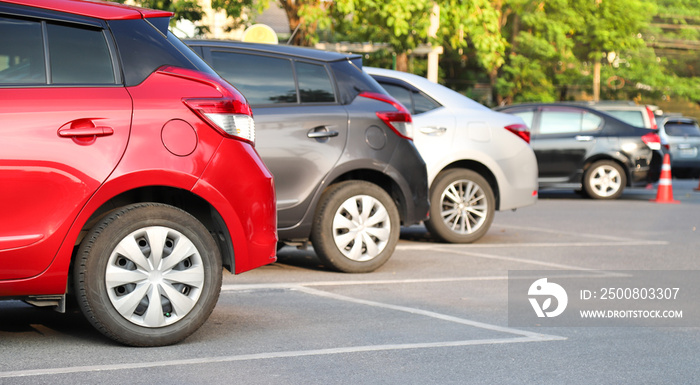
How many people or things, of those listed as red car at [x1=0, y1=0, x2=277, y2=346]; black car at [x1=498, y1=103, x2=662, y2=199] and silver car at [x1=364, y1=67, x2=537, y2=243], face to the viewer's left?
3

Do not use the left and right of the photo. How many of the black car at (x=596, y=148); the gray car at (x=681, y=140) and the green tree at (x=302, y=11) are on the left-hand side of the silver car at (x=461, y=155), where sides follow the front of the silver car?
0

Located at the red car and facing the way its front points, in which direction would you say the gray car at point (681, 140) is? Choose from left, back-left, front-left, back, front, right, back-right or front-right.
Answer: back-right

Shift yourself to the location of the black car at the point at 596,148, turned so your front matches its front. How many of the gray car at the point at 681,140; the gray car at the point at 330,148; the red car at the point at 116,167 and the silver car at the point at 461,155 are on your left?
3

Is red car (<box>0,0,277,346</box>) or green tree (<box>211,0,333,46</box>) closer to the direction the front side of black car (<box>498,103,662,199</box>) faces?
the green tree

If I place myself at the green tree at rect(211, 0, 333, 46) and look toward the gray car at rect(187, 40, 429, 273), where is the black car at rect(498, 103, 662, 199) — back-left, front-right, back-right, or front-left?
front-left

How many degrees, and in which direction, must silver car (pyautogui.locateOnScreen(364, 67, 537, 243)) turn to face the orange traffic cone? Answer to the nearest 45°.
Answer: approximately 135° to its right

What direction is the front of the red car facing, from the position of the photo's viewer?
facing to the left of the viewer

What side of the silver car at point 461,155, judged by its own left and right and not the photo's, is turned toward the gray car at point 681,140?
right

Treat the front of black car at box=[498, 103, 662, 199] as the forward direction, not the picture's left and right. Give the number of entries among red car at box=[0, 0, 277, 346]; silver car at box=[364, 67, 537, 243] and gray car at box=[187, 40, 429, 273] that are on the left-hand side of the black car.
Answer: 3

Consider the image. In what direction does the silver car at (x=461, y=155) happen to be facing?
to the viewer's left

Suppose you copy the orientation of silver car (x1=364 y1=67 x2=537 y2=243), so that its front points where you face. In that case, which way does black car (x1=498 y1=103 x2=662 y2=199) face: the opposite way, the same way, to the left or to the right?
the same way

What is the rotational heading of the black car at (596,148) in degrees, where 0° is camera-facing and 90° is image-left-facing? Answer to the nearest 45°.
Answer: approximately 90°

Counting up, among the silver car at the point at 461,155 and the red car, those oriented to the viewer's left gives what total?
2

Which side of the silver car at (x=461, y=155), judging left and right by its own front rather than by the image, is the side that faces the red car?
left

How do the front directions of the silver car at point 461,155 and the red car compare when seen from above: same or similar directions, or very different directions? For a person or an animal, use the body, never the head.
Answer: same or similar directions

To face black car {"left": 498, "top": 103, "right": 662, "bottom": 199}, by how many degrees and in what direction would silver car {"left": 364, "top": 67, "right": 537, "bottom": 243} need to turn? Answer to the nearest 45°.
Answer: approximately 90° to its right
